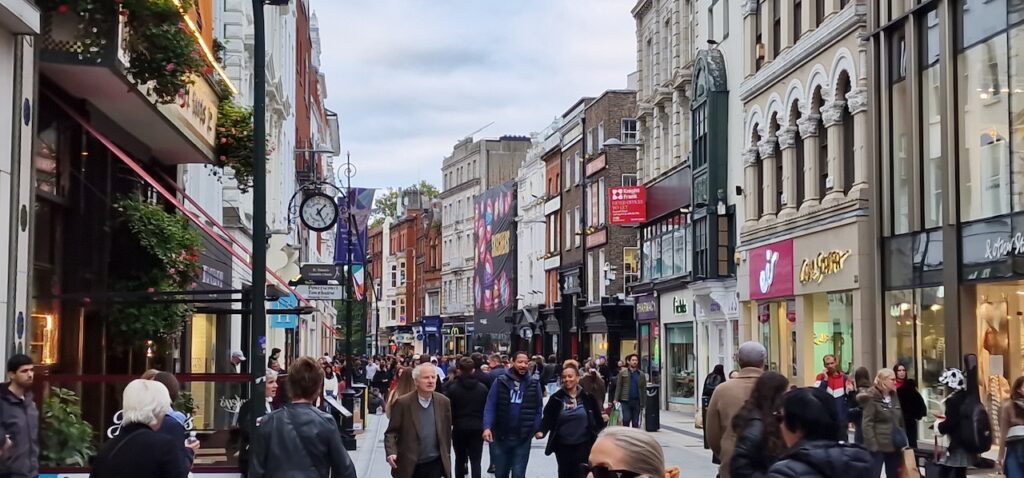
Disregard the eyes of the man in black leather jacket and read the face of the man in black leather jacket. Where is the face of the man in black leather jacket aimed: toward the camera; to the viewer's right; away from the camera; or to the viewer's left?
away from the camera

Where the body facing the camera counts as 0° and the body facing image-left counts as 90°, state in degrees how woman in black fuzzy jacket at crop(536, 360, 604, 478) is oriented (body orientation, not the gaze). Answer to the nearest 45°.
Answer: approximately 0°

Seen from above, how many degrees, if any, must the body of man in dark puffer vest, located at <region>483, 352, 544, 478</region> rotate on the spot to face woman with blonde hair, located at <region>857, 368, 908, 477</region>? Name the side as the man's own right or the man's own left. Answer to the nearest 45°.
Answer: approximately 90° to the man's own left

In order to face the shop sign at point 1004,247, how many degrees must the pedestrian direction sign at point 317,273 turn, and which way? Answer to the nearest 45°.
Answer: approximately 45° to its left

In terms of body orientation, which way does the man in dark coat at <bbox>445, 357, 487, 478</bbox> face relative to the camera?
away from the camera

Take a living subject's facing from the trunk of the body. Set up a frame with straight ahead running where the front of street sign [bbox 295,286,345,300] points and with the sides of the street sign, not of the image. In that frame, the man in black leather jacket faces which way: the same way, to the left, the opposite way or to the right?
the opposite way

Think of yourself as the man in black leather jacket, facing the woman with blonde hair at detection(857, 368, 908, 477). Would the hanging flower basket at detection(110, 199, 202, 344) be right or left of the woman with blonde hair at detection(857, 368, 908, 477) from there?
left

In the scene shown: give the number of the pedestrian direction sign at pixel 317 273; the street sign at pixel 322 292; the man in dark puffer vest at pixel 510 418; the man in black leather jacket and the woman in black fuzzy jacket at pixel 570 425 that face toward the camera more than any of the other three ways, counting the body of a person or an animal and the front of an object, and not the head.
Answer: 4

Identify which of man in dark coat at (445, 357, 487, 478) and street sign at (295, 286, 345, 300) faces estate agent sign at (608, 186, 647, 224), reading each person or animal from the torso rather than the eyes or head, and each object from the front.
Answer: the man in dark coat

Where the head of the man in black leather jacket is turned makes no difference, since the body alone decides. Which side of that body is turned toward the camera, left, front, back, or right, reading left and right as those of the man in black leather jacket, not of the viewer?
back

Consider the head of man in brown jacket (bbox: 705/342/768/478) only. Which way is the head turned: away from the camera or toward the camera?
away from the camera

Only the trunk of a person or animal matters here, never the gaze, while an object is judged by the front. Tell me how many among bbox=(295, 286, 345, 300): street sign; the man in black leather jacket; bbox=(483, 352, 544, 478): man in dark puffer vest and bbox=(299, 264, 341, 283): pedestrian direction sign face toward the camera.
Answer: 3
